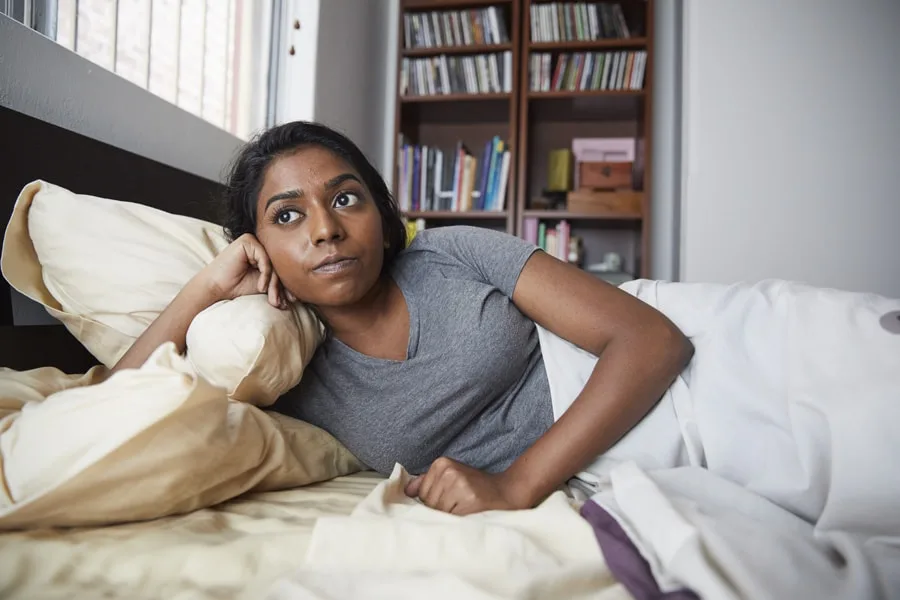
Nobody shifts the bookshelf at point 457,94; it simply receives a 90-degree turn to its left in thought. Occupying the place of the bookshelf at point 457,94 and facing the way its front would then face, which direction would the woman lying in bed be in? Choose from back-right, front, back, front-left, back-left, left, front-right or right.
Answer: right

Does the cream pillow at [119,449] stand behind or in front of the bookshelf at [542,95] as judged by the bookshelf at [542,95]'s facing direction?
in front

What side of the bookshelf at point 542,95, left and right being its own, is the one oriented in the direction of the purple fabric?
front

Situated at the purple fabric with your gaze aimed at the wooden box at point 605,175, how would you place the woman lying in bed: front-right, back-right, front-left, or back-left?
front-left

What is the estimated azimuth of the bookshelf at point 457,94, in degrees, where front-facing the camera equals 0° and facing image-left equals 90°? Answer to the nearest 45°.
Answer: approximately 0°

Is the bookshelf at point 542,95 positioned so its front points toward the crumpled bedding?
yes

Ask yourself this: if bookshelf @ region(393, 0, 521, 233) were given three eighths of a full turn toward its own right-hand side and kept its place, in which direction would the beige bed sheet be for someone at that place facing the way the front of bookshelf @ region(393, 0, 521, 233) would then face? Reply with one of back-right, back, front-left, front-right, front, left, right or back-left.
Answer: back-left

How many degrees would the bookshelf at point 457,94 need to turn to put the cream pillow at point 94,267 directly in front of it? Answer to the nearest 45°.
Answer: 0° — it already faces it

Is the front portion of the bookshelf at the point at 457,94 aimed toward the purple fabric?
yes

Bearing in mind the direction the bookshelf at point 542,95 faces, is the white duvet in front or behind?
in front

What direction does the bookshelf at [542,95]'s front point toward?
toward the camera

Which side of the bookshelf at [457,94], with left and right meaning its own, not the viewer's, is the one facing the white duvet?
front

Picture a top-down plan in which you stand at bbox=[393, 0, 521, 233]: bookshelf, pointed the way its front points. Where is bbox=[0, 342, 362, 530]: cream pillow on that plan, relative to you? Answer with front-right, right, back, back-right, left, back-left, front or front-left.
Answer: front
